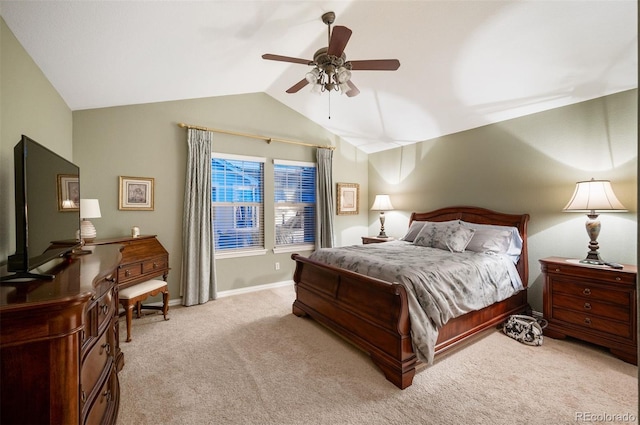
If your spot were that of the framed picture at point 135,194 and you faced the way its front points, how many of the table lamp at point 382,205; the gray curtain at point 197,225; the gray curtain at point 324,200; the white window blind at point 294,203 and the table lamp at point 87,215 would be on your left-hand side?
4

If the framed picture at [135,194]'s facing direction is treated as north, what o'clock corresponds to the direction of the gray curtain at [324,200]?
The gray curtain is roughly at 9 o'clock from the framed picture.

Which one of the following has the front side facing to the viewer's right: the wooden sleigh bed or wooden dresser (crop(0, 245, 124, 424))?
the wooden dresser

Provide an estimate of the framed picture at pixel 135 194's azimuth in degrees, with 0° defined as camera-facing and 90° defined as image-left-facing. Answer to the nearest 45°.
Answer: approximately 0°

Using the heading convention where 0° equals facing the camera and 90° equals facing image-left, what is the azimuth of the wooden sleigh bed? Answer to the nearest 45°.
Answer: approximately 45°

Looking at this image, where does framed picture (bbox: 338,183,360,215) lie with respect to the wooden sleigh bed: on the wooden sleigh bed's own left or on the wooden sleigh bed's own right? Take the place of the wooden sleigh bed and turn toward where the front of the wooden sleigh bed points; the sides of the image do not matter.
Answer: on the wooden sleigh bed's own right

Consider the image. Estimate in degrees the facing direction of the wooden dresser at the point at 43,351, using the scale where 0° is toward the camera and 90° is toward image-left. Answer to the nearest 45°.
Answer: approximately 270°

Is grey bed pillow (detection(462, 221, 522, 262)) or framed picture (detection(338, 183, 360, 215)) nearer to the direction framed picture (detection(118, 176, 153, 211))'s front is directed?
the grey bed pillow

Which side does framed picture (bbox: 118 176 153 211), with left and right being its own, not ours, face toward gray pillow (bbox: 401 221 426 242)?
left

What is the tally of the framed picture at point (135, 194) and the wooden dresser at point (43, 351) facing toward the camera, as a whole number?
1

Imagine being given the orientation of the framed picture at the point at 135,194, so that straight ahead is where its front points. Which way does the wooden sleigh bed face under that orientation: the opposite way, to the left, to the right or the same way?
to the right

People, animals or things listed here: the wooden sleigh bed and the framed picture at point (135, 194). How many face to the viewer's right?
0

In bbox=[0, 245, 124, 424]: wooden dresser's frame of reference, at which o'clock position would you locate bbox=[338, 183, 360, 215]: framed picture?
The framed picture is roughly at 11 o'clock from the wooden dresser.

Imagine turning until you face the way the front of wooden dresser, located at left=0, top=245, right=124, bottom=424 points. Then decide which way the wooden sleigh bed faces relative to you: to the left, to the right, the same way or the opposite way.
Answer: the opposite way

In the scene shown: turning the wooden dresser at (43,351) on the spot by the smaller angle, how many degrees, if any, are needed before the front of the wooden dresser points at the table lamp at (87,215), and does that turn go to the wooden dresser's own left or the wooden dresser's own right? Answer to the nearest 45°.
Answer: approximately 90° to the wooden dresser's own left

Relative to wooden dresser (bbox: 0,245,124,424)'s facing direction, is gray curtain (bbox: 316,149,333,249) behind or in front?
in front

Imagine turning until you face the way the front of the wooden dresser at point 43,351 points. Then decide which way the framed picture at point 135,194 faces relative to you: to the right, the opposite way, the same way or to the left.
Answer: to the right
